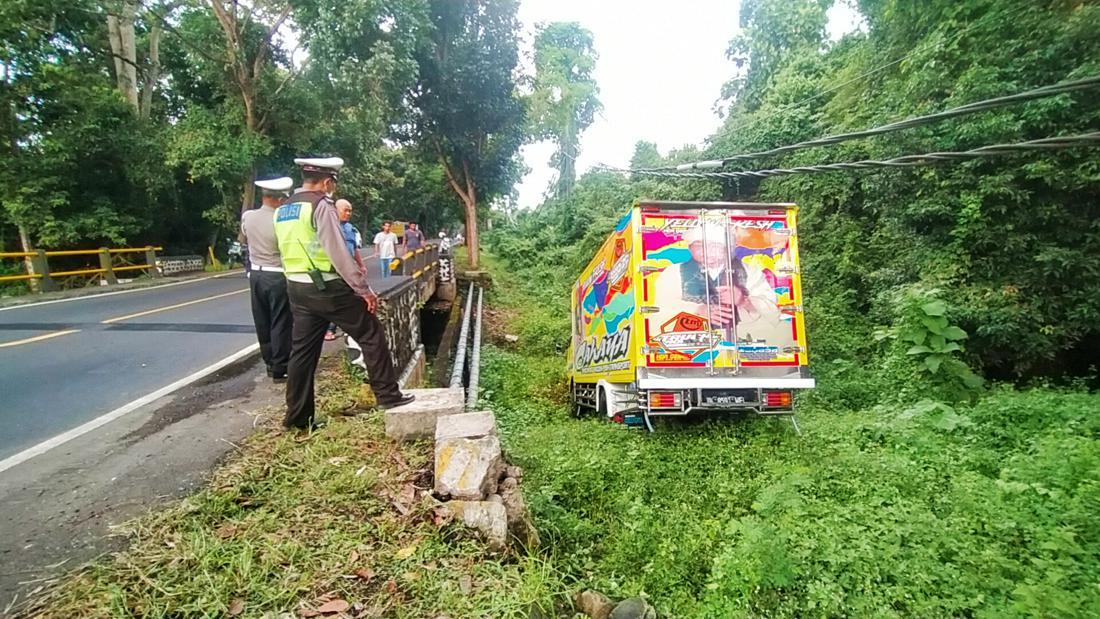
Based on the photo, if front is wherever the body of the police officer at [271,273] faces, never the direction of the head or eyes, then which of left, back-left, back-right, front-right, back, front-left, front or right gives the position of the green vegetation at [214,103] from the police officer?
front-left

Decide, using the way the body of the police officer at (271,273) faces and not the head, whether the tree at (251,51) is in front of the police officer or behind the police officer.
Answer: in front

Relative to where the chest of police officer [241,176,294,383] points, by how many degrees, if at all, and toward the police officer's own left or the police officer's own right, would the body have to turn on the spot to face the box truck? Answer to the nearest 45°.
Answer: approximately 45° to the police officer's own right

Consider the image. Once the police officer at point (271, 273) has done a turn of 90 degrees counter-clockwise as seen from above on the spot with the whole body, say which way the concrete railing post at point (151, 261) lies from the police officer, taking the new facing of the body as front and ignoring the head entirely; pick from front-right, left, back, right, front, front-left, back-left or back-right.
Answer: front-right

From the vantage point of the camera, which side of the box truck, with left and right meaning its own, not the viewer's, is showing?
back

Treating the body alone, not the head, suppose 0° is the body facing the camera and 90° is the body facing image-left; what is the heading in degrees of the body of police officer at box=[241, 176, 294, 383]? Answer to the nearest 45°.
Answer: approximately 225°

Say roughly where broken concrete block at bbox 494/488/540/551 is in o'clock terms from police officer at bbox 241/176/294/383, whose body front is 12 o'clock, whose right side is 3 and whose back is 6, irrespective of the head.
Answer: The broken concrete block is roughly at 4 o'clock from the police officer.

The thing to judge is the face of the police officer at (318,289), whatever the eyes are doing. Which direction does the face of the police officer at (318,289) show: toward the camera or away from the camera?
away from the camera

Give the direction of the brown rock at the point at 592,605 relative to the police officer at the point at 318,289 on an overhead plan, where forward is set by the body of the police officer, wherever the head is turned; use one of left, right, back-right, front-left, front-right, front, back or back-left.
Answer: right

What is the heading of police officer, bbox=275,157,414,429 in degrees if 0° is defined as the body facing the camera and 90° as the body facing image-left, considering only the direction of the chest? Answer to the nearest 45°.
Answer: approximately 225°

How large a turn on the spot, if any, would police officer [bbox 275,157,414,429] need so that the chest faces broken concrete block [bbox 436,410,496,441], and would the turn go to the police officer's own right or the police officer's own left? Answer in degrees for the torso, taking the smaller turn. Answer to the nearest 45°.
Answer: approximately 90° to the police officer's own right

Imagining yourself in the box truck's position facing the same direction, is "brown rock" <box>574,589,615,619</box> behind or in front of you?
behind

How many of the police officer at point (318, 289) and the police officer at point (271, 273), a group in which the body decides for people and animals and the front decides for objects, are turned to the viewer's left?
0

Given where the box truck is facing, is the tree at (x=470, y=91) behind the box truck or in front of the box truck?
in front
